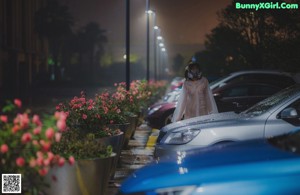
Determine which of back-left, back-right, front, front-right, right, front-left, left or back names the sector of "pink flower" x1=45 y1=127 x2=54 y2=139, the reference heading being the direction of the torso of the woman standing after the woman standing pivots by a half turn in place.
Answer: front

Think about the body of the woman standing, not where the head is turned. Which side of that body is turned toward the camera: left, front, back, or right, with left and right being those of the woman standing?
back

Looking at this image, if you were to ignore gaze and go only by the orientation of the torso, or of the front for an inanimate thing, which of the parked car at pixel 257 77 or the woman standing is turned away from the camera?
the woman standing

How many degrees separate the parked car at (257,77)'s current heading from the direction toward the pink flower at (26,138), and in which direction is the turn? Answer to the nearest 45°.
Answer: approximately 90° to its left

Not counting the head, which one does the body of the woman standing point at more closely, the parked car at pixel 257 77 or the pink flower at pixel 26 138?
the parked car

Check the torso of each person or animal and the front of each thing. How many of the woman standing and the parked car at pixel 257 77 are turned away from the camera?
1

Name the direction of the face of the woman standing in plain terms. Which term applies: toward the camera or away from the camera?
toward the camera

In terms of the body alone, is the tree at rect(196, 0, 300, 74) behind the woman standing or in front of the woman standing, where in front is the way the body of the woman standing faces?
in front

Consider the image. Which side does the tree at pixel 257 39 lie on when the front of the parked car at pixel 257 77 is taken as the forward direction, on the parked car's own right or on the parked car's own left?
on the parked car's own right

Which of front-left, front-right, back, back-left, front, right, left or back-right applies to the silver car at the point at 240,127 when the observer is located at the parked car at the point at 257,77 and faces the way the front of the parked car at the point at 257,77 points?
left

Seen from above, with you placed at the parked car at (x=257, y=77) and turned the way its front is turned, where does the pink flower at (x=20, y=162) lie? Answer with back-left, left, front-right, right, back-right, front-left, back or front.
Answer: left

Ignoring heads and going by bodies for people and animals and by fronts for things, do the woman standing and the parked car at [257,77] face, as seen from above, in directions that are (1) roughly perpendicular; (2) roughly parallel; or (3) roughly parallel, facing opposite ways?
roughly perpendicular

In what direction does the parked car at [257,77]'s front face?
to the viewer's left

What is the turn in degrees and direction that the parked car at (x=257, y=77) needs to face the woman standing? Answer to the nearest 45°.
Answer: approximately 90° to its left
